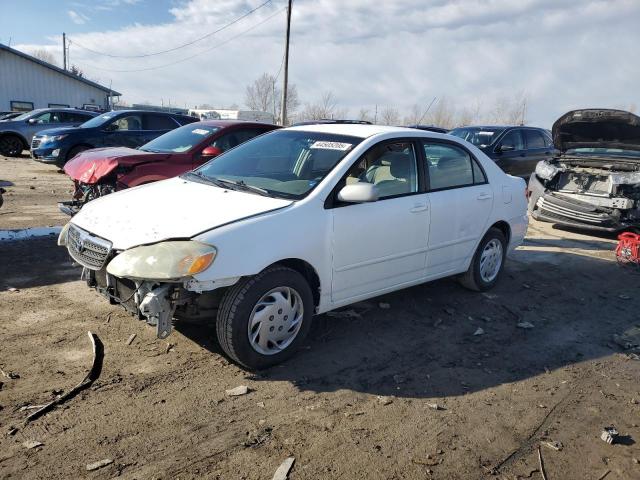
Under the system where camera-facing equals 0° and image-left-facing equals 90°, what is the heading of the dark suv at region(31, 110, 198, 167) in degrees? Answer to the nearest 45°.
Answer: approximately 45°

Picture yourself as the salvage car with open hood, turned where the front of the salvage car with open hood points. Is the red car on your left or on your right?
on your right

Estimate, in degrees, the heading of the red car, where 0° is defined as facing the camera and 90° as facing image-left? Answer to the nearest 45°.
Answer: approximately 45°

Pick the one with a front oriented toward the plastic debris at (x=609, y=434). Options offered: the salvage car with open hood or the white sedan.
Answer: the salvage car with open hood

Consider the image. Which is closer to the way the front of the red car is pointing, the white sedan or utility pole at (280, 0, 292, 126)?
the white sedan

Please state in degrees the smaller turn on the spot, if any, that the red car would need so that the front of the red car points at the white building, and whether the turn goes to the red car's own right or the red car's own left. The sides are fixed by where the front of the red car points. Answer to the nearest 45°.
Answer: approximately 135° to the red car's own right

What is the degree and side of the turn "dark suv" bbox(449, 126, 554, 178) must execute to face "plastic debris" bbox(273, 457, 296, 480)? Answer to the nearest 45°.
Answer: approximately 45° to its left

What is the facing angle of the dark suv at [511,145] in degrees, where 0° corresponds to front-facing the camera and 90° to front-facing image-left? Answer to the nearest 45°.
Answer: approximately 45°

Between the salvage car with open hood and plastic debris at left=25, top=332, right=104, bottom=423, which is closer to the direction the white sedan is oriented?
the plastic debris
